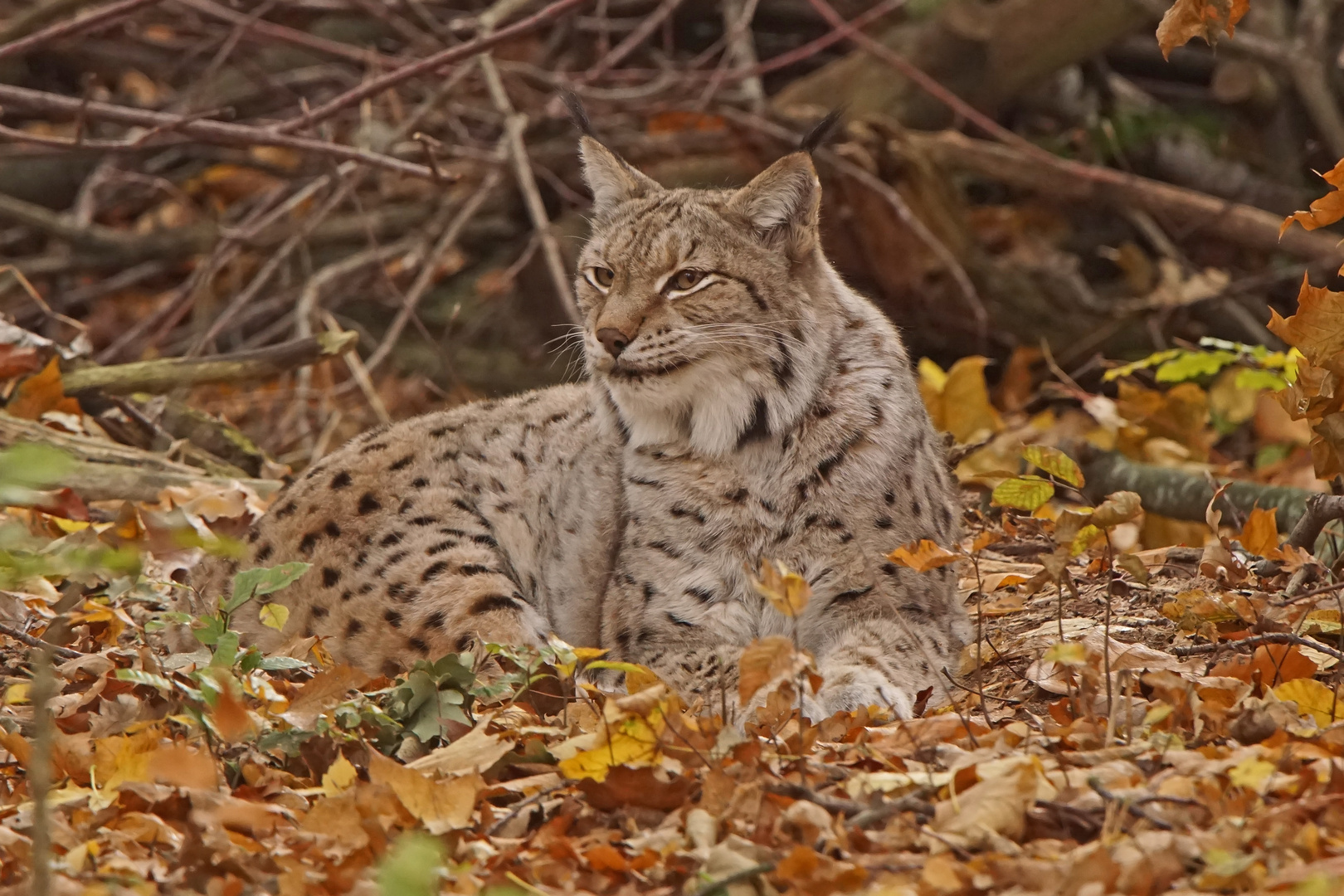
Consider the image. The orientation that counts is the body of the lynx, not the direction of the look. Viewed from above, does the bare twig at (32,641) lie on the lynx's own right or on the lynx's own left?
on the lynx's own right

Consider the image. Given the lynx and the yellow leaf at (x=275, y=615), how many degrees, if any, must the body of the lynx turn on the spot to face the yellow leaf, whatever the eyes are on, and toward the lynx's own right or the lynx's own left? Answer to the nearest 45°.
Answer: approximately 90° to the lynx's own right

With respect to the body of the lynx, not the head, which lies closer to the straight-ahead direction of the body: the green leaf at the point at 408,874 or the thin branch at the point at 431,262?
the green leaf

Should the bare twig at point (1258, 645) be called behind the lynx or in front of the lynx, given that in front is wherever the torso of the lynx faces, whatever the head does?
in front

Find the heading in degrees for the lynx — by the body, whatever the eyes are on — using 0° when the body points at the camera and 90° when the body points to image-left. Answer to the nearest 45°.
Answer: approximately 315°

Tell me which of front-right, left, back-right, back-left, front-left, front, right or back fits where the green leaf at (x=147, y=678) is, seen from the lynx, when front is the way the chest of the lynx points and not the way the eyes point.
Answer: right

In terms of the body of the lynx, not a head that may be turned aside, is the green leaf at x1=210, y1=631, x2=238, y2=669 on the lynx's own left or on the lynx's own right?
on the lynx's own right

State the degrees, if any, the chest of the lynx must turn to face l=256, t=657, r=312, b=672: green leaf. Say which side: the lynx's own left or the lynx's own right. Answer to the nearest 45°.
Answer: approximately 90° to the lynx's own right

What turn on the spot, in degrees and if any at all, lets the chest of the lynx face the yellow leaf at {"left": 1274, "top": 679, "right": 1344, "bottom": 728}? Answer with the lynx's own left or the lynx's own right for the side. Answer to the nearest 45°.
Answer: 0° — it already faces it

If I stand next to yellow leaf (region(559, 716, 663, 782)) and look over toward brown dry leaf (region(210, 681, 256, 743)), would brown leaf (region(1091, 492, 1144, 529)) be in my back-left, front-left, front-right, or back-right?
back-right

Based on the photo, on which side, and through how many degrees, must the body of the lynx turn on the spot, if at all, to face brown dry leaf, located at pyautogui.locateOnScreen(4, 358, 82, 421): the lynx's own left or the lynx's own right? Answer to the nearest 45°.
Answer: approximately 180°
